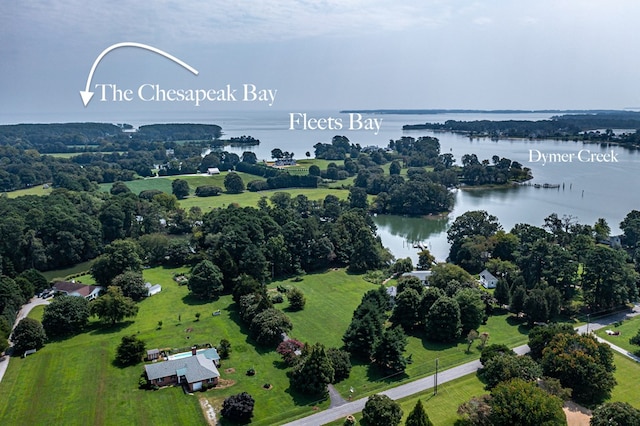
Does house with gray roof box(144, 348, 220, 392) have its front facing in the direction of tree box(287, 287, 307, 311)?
no

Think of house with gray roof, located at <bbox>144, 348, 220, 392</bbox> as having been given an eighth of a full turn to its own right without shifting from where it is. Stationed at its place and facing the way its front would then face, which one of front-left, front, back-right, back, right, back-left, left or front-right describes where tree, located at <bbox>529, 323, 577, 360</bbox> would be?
back-left

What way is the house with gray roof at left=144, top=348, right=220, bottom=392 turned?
toward the camera

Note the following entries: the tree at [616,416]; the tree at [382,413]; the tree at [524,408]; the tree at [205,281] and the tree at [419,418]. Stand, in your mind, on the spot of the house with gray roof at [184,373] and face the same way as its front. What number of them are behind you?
1

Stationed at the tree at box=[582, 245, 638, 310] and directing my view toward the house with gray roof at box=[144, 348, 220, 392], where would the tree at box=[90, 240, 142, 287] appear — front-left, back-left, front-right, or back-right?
front-right

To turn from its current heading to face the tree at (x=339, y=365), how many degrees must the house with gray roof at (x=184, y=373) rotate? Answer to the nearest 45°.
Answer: approximately 90° to its left

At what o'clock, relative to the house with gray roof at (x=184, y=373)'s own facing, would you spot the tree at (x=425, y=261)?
The tree is roughly at 8 o'clock from the house with gray roof.

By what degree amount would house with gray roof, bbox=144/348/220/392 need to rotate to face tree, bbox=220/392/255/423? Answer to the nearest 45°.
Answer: approximately 45° to its left

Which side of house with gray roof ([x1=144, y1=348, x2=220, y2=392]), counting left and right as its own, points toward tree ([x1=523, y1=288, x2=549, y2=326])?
left

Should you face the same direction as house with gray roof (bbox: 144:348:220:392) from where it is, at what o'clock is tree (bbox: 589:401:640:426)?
The tree is roughly at 10 o'clock from the house with gray roof.

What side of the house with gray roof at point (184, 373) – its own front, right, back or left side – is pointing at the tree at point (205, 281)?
back

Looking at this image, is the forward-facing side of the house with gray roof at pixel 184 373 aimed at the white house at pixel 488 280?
no

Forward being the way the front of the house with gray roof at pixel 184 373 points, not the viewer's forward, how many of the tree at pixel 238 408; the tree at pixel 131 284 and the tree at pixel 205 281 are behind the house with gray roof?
2

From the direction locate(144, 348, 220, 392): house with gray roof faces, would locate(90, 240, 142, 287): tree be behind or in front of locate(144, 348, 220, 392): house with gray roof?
behind

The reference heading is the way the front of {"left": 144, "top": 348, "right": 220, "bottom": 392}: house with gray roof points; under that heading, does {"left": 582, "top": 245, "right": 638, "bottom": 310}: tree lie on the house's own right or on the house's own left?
on the house's own left

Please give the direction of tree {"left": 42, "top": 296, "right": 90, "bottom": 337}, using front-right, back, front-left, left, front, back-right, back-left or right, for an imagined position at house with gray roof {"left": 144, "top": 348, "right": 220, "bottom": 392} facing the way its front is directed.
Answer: back-right

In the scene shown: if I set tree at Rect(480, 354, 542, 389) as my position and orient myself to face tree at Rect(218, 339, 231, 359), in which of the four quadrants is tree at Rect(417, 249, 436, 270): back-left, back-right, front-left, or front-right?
front-right

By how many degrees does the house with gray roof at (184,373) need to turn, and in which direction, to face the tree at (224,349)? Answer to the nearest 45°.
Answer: approximately 135° to its left

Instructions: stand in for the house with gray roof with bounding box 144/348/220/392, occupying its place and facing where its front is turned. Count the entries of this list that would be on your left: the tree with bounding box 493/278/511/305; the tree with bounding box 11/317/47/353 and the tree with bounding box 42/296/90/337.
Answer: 1

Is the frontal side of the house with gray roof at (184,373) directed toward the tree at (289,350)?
no

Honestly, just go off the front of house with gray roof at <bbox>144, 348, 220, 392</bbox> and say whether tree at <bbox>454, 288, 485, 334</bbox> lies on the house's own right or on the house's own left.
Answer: on the house's own left

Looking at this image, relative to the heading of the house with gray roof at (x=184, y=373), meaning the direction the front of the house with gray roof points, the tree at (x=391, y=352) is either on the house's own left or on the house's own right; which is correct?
on the house's own left

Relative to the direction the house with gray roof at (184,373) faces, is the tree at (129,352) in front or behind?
behind
